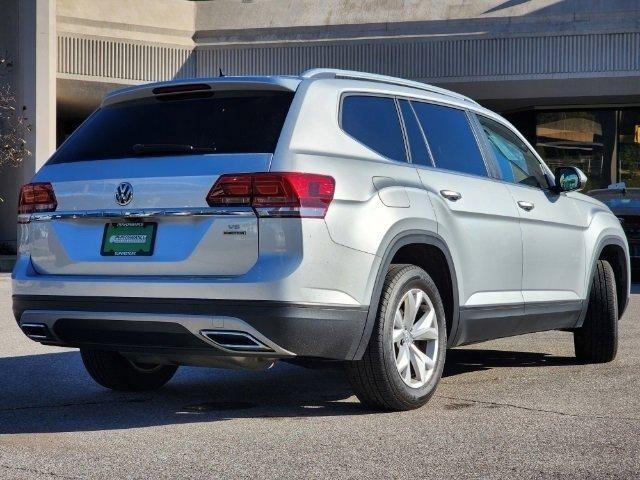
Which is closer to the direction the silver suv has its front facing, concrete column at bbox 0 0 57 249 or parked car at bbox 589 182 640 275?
the parked car

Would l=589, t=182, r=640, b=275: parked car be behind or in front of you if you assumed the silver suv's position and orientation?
in front

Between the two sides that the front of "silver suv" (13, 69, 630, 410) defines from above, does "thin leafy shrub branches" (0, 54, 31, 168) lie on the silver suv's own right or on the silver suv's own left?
on the silver suv's own left

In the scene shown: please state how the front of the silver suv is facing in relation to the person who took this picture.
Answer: facing away from the viewer and to the right of the viewer

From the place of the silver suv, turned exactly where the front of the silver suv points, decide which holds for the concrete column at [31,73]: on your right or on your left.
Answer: on your left

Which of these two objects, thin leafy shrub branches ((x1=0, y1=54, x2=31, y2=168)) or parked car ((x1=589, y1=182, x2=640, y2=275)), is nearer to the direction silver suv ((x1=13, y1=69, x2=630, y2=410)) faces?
the parked car
